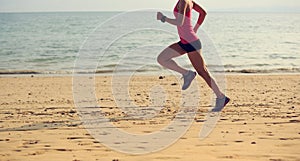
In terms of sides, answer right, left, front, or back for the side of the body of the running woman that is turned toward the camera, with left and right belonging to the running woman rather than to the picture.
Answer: left
